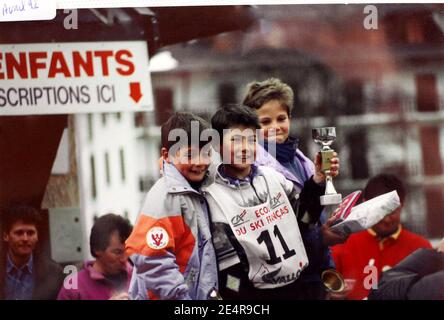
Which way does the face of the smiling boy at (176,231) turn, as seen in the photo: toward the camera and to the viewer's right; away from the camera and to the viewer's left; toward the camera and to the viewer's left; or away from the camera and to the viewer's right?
toward the camera and to the viewer's right

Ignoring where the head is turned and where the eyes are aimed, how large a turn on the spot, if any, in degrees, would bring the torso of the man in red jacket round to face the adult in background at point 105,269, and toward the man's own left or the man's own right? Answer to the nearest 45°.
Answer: approximately 90° to the man's own right

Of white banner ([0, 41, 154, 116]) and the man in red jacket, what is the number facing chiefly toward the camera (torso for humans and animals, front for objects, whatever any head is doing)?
2

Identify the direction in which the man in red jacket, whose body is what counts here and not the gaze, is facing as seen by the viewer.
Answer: toward the camera

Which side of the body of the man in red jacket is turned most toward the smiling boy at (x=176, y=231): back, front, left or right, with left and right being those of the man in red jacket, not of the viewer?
right

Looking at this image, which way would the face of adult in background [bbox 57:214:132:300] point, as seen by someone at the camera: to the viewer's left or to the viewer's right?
to the viewer's right

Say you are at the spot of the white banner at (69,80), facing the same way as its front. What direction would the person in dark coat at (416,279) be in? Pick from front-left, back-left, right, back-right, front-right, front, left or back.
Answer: left

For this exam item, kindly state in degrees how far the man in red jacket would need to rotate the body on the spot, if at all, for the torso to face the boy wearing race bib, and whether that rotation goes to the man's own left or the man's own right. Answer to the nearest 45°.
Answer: approximately 90° to the man's own right

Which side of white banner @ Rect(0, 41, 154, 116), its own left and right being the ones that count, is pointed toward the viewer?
front

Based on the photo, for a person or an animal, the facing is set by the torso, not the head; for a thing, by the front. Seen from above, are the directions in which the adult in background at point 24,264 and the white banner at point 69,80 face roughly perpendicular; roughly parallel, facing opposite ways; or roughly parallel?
roughly parallel

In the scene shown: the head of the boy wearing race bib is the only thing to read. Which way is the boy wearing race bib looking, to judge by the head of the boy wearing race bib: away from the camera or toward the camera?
toward the camera

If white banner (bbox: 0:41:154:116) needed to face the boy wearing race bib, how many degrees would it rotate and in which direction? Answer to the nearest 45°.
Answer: approximately 90° to its left

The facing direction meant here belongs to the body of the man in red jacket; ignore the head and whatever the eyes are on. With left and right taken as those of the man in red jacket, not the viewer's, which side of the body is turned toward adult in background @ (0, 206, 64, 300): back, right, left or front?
right

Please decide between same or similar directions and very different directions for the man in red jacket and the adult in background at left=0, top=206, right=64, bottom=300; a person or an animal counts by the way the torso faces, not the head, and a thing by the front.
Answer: same or similar directions
